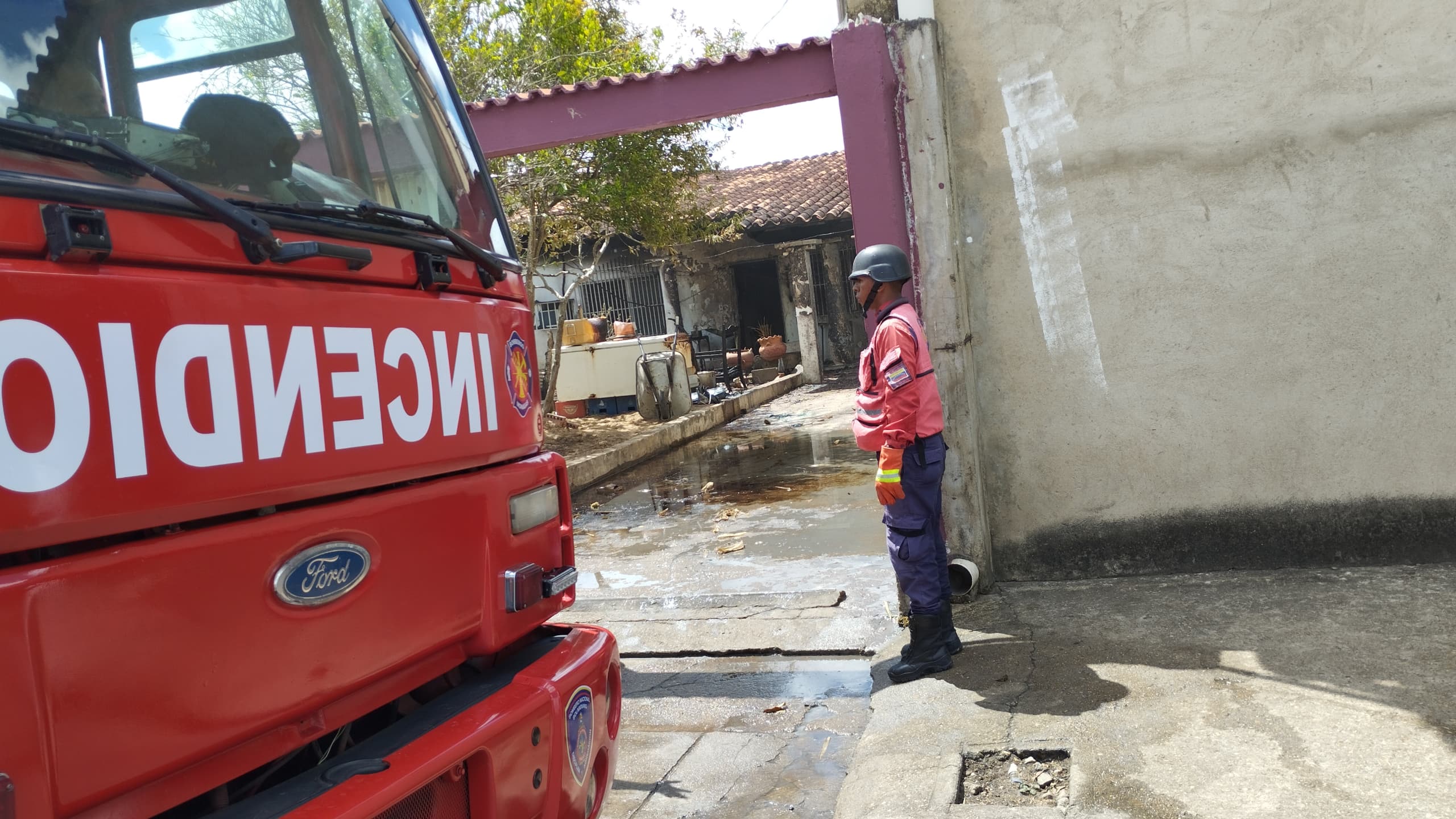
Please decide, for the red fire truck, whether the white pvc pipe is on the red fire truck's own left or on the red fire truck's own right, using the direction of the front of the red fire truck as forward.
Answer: on the red fire truck's own left

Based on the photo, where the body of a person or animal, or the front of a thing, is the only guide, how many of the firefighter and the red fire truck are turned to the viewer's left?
1

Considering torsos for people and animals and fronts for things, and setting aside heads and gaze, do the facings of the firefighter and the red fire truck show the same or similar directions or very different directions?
very different directions

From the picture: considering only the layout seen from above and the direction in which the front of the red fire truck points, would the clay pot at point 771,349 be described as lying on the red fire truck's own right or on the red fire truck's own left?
on the red fire truck's own left

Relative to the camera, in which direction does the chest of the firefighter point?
to the viewer's left

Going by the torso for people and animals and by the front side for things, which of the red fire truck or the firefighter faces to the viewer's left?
the firefighter

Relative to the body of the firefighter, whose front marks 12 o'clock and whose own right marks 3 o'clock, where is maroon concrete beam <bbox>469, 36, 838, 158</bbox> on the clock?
The maroon concrete beam is roughly at 2 o'clock from the firefighter.

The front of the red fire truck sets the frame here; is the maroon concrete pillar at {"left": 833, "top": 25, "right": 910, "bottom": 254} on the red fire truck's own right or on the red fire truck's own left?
on the red fire truck's own left

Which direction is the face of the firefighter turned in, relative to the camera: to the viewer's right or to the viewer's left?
to the viewer's left
